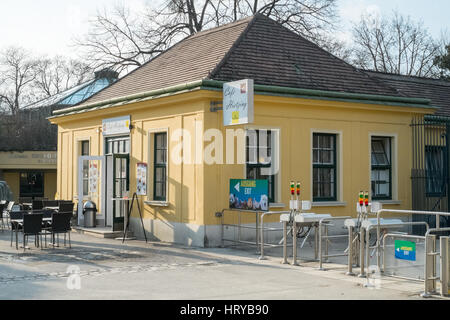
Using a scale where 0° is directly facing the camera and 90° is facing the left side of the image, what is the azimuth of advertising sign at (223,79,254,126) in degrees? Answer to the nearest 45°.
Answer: approximately 45°

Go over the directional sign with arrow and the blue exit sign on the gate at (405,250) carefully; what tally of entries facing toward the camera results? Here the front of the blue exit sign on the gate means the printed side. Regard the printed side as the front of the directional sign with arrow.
2

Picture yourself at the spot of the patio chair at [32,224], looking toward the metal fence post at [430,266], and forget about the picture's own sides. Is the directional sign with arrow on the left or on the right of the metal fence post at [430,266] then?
left

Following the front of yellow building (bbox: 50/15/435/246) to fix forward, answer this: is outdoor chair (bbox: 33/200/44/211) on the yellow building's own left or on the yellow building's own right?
on the yellow building's own right

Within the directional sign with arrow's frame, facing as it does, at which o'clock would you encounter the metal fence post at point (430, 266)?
The metal fence post is roughly at 11 o'clock from the directional sign with arrow.

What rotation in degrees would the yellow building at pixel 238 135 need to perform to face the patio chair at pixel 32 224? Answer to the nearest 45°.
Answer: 0° — it already faces it

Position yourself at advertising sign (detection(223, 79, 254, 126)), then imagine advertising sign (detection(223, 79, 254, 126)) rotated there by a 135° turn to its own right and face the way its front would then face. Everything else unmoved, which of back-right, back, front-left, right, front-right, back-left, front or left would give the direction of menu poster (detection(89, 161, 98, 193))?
front-left

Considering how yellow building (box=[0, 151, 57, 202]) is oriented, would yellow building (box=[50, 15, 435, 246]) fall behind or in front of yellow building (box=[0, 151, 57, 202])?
in front

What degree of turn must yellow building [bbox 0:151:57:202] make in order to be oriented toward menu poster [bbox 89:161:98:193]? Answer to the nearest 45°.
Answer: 0° — it already faces it

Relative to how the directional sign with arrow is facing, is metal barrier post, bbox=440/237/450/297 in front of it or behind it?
in front
